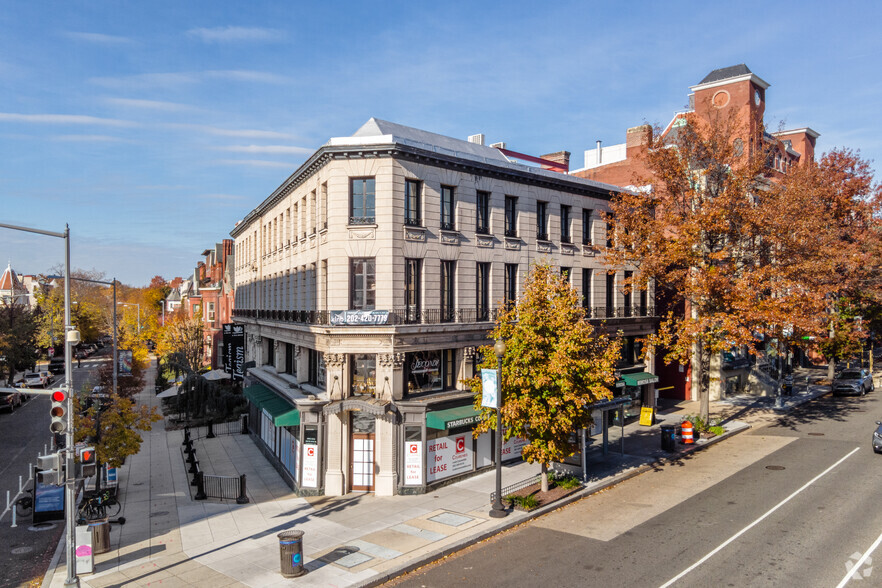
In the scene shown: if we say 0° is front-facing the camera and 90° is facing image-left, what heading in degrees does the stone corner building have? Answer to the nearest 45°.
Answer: approximately 0°

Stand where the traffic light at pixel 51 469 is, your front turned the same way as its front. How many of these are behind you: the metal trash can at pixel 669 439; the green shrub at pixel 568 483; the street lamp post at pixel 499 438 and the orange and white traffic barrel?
4

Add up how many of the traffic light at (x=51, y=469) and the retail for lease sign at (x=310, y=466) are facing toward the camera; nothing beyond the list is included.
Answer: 1

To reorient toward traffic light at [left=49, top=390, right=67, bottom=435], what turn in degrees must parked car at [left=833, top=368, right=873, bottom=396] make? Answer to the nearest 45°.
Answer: approximately 45° to its left

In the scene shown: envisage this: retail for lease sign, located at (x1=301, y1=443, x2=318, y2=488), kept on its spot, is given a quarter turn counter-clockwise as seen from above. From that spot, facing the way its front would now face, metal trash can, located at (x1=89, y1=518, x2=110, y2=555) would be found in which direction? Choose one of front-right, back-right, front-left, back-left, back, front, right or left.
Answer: back-right

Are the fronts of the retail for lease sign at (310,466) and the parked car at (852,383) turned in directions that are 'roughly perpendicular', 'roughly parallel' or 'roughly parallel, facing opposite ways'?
roughly perpendicular

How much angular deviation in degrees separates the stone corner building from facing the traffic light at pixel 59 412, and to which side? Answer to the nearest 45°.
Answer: approximately 45° to its right

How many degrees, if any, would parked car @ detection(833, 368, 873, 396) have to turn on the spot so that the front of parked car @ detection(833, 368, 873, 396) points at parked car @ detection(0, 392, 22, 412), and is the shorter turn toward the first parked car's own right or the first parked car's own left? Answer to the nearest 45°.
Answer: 0° — it already faces it

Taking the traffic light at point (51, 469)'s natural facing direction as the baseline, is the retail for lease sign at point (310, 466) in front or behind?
behind

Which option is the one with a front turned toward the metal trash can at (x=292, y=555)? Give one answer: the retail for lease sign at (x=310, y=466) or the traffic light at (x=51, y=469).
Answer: the retail for lease sign

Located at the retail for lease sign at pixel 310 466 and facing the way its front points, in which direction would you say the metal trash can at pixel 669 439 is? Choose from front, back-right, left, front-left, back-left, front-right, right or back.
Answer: left

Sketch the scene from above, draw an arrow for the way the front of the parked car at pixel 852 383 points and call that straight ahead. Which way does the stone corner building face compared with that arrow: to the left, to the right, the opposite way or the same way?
to the left

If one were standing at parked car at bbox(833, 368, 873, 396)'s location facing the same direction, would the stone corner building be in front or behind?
in front
